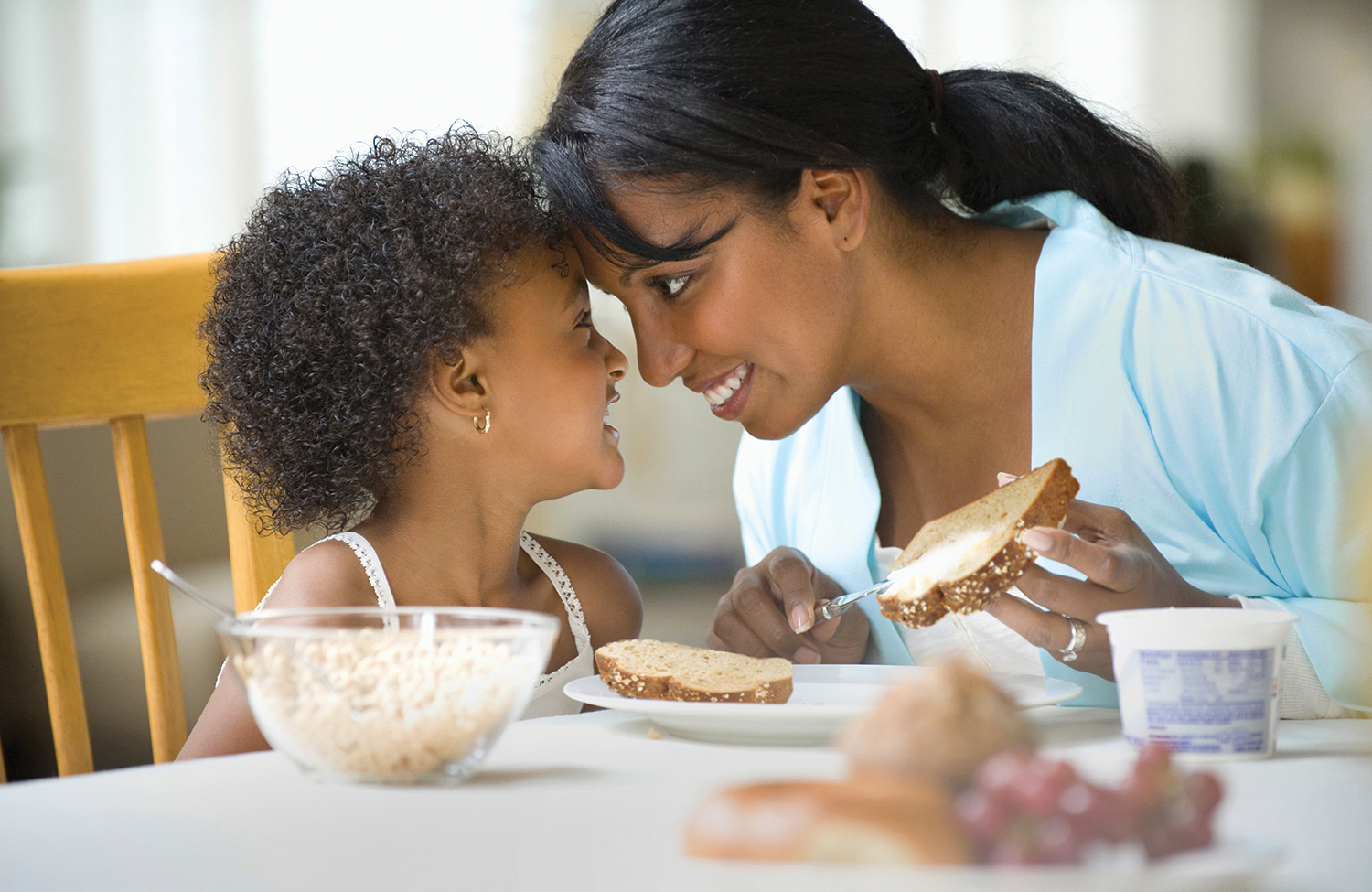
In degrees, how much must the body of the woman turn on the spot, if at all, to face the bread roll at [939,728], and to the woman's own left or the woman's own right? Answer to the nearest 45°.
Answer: approximately 45° to the woman's own left

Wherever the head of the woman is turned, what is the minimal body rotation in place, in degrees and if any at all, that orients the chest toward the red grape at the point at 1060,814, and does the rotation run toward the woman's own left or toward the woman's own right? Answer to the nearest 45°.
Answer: approximately 45° to the woman's own left

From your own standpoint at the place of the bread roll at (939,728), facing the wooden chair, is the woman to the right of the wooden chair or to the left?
right

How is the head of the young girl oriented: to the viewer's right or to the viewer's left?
to the viewer's right

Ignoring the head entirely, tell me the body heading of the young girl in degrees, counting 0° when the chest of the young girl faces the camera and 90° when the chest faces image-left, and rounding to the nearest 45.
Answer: approximately 315°

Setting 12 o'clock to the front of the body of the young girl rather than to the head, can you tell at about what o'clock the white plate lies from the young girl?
The white plate is roughly at 1 o'clock from the young girl.

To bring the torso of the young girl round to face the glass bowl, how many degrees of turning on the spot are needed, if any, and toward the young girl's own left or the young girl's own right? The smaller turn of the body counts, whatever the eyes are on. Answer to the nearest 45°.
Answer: approximately 45° to the young girl's own right
